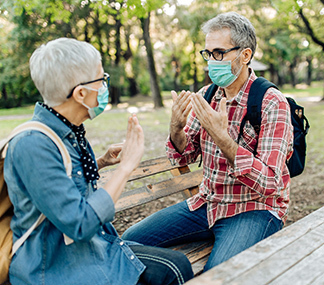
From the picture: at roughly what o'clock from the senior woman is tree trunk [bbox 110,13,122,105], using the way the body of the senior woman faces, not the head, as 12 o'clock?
The tree trunk is roughly at 9 o'clock from the senior woman.

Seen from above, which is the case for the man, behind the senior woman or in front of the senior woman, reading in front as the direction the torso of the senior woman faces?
in front

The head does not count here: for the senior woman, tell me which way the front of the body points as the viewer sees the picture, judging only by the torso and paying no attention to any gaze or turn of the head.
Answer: to the viewer's right

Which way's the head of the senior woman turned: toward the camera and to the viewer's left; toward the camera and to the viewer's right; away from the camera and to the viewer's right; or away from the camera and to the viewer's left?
away from the camera and to the viewer's right

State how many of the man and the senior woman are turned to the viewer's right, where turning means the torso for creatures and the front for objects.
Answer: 1

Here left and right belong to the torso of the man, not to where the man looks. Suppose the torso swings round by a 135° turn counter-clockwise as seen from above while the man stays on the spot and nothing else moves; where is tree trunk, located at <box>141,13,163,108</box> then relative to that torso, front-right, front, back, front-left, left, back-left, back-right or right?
left

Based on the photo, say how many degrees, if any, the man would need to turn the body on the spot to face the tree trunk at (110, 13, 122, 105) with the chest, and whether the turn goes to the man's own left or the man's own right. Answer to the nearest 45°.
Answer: approximately 135° to the man's own right

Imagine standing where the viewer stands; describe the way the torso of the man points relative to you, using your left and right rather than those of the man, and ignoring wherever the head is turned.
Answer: facing the viewer and to the left of the viewer

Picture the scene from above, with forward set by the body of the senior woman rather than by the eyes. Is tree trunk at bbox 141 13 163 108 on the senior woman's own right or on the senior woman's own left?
on the senior woman's own left
